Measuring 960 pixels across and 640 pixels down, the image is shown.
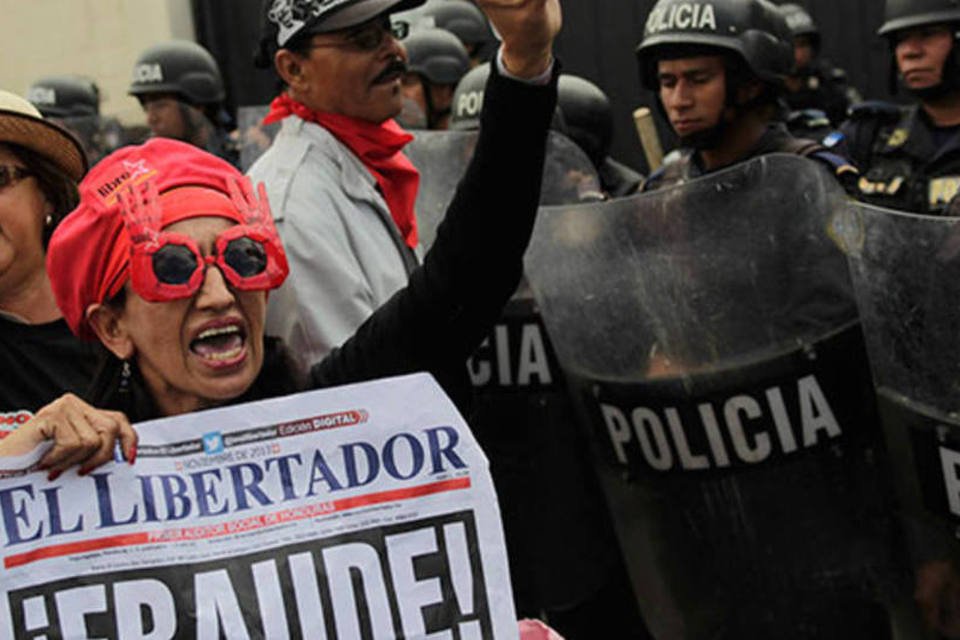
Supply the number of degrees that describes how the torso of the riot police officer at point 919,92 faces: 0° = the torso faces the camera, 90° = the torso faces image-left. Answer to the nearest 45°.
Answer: approximately 0°

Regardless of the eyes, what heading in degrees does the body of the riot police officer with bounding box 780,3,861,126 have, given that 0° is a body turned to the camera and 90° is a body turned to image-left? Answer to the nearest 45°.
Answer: approximately 45°

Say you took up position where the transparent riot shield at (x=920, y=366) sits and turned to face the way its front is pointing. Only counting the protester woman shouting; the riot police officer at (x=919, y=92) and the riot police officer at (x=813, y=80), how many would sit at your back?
2

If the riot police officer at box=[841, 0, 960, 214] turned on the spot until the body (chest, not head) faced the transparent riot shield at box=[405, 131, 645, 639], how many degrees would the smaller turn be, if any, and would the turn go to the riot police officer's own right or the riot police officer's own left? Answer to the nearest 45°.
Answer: approximately 45° to the riot police officer's own right

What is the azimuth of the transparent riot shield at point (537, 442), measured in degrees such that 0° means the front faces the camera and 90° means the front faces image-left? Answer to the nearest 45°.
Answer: approximately 0°

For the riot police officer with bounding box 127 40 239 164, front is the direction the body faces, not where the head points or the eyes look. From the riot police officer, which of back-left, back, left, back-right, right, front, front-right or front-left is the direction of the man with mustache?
front-left

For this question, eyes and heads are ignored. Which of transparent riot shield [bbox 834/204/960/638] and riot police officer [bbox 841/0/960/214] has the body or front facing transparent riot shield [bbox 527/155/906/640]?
the riot police officer

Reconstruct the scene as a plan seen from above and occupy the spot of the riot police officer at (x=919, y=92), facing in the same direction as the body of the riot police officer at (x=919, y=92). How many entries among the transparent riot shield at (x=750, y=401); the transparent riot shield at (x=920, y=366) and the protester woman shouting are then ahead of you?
3

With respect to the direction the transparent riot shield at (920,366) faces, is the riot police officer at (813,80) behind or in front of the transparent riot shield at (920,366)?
behind
